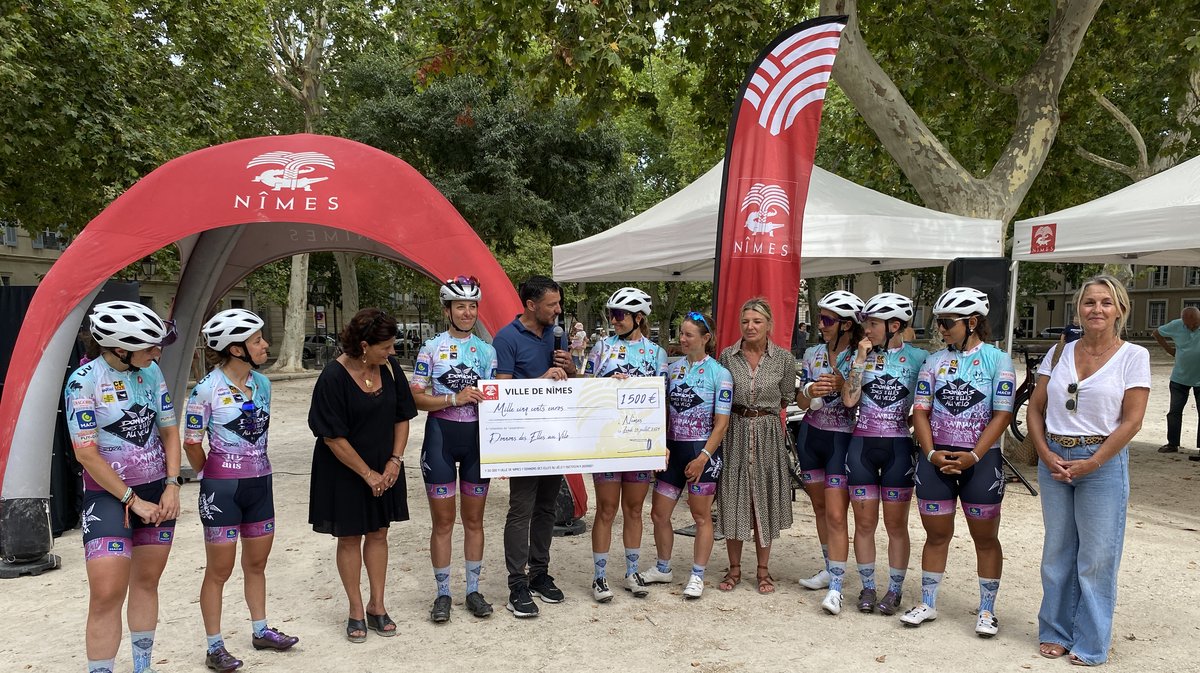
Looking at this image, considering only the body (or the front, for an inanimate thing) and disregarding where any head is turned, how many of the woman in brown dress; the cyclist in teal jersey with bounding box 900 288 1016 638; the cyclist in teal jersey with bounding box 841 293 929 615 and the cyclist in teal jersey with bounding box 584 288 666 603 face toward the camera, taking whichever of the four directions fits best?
4

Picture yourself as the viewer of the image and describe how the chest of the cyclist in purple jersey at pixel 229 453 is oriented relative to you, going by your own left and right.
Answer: facing the viewer and to the right of the viewer

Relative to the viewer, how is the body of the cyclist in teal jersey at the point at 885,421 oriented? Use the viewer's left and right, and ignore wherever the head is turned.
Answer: facing the viewer

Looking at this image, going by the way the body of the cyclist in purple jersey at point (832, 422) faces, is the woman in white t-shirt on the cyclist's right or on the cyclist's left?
on the cyclist's left

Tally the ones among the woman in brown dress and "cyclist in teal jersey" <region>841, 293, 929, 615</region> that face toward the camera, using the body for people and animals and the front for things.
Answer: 2

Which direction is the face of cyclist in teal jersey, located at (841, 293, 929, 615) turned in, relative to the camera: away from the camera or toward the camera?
toward the camera

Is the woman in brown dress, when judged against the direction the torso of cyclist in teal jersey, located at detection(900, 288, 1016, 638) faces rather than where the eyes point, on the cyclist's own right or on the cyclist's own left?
on the cyclist's own right

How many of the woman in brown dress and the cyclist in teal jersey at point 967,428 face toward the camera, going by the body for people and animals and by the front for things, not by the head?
2

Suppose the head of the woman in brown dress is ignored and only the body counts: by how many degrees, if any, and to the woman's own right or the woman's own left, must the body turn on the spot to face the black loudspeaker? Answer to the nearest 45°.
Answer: approximately 135° to the woman's own left

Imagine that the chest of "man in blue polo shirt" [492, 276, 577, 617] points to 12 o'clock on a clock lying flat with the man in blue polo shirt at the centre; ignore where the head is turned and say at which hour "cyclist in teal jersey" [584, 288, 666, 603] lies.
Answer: The cyclist in teal jersey is roughly at 10 o'clock from the man in blue polo shirt.

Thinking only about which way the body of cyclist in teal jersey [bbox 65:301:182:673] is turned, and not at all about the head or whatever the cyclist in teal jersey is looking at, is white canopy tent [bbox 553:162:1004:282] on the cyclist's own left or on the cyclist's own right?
on the cyclist's own left

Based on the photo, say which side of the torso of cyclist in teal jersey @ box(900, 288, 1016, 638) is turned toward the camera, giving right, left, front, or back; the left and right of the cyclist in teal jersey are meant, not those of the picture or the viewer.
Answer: front

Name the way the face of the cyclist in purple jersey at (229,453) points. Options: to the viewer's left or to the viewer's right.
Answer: to the viewer's right

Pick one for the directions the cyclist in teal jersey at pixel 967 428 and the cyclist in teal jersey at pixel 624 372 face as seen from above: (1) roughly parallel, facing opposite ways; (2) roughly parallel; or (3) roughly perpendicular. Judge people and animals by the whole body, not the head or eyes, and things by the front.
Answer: roughly parallel

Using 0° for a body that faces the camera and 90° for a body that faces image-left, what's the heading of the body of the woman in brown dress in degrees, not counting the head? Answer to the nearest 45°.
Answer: approximately 0°

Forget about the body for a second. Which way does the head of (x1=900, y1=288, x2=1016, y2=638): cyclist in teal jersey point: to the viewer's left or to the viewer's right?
to the viewer's left
